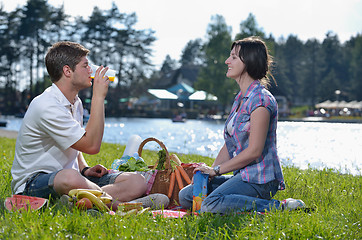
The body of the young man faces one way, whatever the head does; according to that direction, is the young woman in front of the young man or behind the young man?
in front

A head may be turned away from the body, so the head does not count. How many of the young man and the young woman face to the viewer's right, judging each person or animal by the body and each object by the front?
1

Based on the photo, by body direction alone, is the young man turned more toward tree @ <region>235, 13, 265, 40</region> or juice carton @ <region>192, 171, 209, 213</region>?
the juice carton

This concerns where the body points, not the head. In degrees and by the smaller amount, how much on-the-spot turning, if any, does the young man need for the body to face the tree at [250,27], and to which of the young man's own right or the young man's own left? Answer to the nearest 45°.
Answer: approximately 90° to the young man's own left

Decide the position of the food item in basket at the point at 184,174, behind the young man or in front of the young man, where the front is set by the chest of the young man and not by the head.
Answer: in front

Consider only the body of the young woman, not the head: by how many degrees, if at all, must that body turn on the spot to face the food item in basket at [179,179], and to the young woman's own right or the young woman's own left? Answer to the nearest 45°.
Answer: approximately 45° to the young woman's own right

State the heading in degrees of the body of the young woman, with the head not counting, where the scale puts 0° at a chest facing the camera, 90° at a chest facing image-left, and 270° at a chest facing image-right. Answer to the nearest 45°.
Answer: approximately 90°

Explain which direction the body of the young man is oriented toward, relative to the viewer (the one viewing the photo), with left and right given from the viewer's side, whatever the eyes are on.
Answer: facing to the right of the viewer

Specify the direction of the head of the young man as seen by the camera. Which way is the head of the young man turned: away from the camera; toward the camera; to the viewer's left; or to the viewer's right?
to the viewer's right

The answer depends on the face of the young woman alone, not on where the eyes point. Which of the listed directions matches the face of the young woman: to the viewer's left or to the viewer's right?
to the viewer's left

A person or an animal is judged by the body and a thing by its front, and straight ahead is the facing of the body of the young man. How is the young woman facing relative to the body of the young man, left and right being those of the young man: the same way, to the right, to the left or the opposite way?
the opposite way
